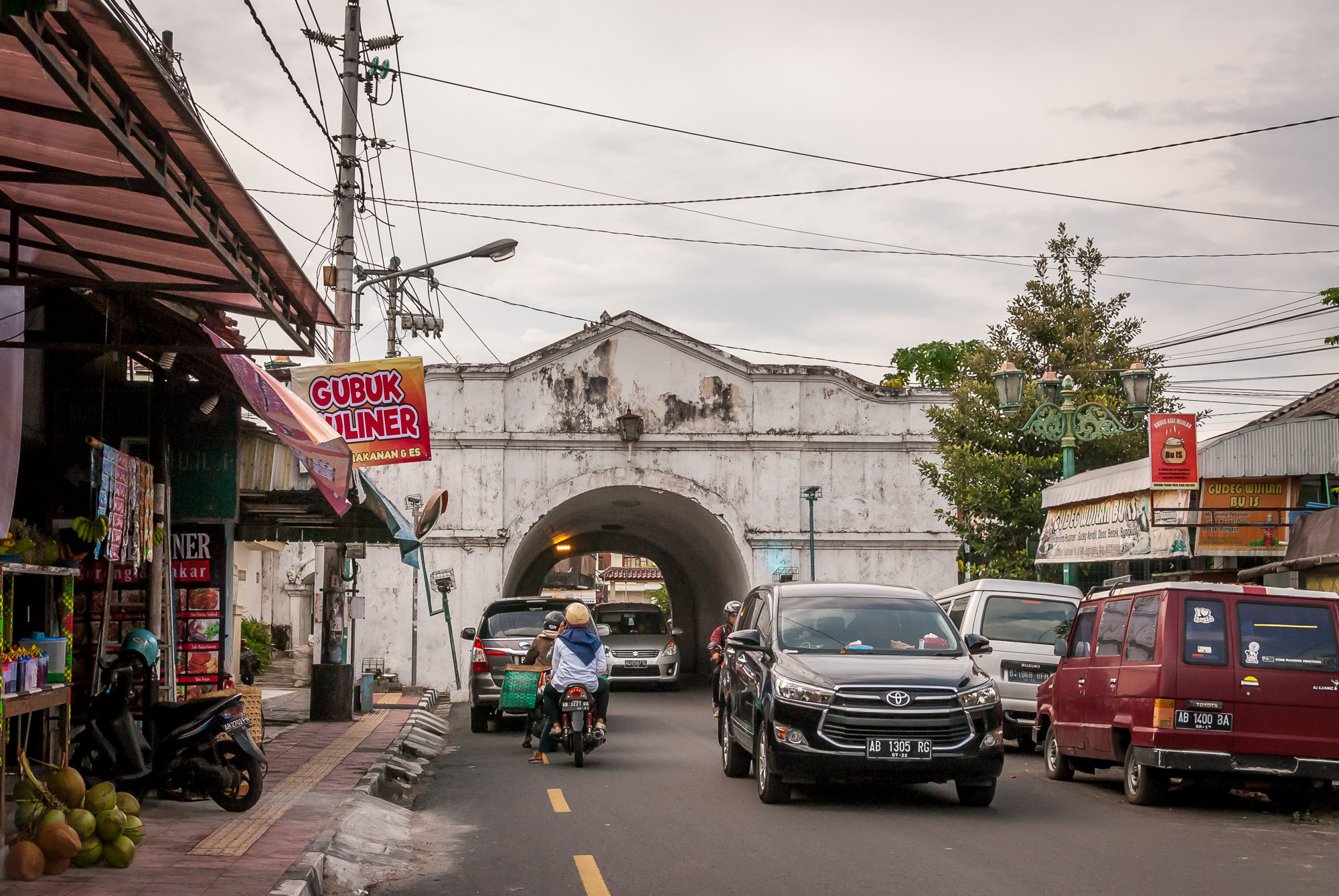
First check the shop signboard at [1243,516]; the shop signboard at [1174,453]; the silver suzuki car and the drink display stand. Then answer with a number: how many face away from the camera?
0

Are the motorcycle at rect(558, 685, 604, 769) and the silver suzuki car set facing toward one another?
yes

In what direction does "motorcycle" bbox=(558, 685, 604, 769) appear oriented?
away from the camera

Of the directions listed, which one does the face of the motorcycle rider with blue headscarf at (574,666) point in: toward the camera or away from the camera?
away from the camera

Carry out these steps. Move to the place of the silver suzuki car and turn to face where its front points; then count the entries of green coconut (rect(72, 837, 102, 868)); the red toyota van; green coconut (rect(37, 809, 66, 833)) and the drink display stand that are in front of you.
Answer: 4

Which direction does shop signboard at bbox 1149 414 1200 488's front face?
toward the camera

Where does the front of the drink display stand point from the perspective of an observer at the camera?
facing the viewer and to the right of the viewer

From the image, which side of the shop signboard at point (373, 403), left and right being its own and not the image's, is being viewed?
front

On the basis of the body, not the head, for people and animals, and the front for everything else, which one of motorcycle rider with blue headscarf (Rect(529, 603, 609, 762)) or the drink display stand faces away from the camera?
the motorcycle rider with blue headscarf

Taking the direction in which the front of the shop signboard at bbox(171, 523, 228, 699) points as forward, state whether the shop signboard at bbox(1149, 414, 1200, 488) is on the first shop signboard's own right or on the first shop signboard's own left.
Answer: on the first shop signboard's own left

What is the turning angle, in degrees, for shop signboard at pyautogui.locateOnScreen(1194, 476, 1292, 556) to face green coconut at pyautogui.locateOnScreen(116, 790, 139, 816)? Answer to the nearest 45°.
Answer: approximately 45° to its right

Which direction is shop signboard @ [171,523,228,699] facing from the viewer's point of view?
toward the camera

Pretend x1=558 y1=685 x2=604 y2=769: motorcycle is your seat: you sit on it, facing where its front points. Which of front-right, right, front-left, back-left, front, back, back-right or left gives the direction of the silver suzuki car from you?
front
